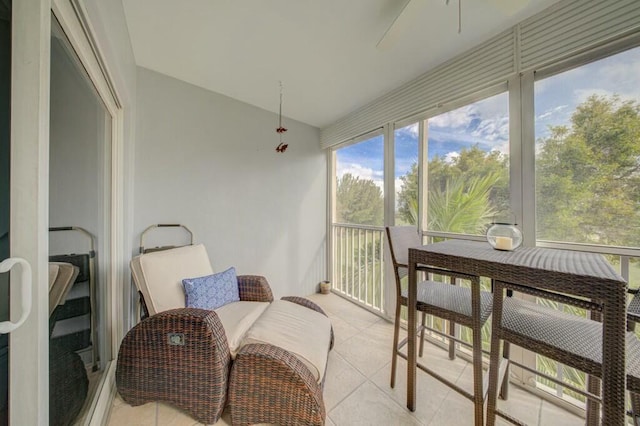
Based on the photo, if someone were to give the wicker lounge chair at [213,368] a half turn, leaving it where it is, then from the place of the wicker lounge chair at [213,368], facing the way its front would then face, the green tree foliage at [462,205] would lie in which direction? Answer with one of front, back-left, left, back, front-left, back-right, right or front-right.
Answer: back-right

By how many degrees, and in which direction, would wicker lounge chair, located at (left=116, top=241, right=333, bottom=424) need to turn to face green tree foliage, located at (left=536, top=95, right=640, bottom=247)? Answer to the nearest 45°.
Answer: approximately 45° to its left

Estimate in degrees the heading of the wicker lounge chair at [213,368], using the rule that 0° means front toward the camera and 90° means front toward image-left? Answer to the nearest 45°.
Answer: approximately 315°

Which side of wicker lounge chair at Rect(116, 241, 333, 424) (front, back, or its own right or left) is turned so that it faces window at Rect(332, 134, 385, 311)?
left

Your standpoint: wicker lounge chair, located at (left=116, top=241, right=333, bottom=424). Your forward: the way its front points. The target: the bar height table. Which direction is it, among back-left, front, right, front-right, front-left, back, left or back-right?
front

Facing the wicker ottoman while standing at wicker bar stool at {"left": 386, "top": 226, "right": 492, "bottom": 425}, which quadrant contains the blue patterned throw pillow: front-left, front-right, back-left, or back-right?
front-right

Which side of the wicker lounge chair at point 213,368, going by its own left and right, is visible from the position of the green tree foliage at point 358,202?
left

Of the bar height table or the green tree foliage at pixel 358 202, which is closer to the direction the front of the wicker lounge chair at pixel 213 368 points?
the bar height table

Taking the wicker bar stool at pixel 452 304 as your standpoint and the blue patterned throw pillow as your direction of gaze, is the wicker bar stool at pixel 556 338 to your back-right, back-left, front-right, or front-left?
back-left

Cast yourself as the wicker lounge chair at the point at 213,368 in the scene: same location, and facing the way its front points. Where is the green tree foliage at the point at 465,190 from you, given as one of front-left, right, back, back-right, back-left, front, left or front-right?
front-left

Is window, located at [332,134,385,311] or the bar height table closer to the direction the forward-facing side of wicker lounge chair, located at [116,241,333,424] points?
the bar height table
